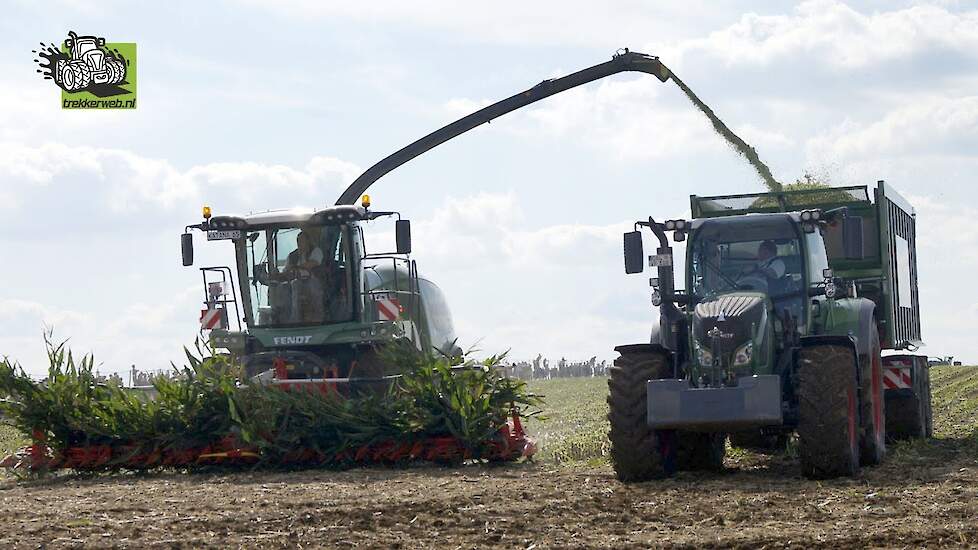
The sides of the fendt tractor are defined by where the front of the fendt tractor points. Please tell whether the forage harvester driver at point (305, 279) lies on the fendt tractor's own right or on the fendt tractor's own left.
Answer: on the fendt tractor's own right

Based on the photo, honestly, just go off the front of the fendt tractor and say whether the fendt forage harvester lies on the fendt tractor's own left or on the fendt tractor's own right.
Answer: on the fendt tractor's own right

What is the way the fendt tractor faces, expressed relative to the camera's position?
facing the viewer
